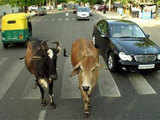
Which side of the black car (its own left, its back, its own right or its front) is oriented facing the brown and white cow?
right

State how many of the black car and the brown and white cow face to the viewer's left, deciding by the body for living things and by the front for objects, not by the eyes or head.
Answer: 0

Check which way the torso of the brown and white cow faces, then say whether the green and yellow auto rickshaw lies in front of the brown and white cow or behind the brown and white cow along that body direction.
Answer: behind

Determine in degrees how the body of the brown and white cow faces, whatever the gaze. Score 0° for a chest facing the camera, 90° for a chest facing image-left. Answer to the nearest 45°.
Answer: approximately 315°

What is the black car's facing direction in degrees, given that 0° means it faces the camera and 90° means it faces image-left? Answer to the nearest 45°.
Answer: approximately 315°

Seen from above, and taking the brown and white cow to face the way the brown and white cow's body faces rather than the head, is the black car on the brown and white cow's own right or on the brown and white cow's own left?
on the brown and white cow's own left
